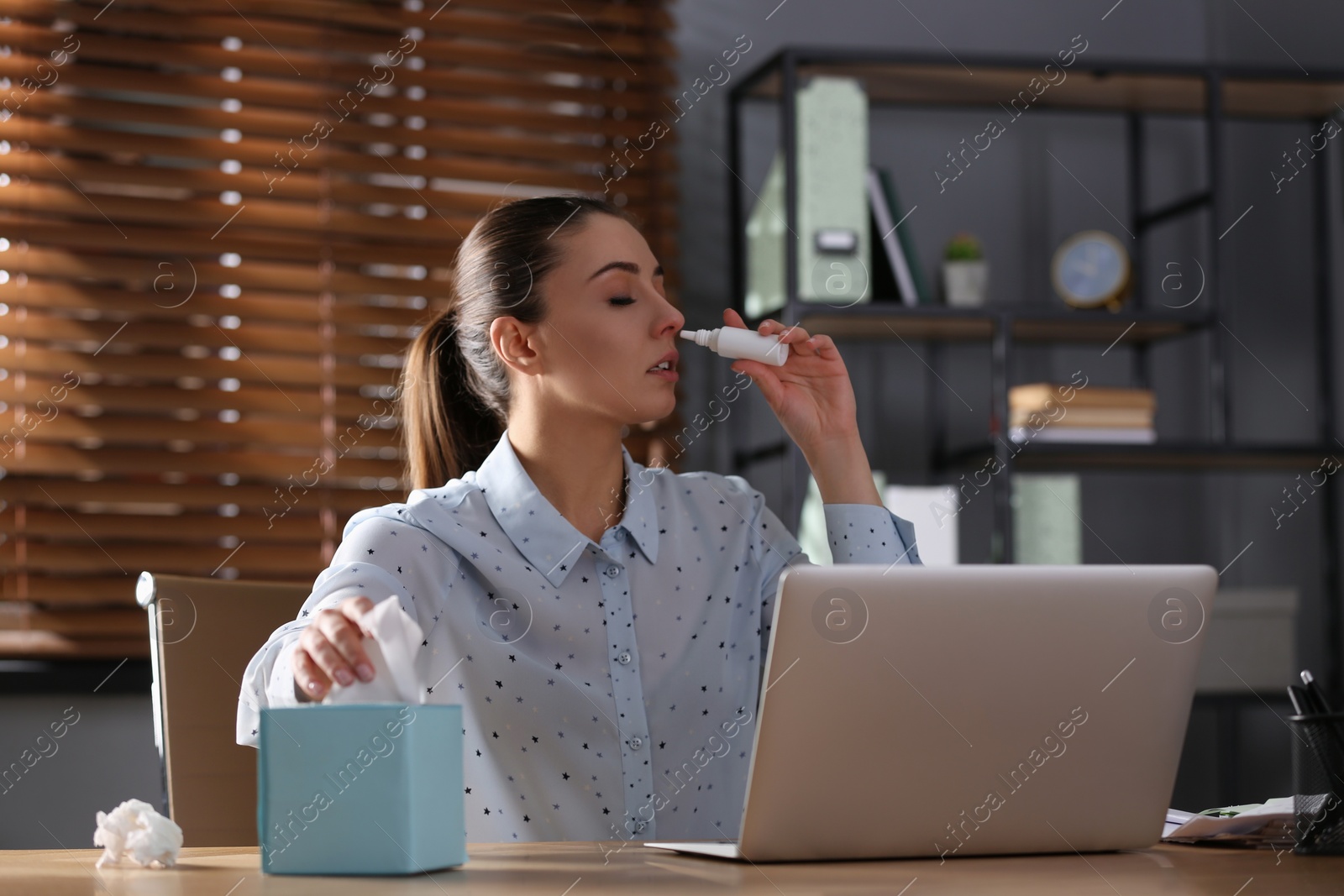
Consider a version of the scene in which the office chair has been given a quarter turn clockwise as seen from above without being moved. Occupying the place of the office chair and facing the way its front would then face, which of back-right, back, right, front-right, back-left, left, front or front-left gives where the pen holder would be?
left

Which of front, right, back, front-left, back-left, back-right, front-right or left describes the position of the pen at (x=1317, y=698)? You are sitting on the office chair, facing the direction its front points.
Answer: front

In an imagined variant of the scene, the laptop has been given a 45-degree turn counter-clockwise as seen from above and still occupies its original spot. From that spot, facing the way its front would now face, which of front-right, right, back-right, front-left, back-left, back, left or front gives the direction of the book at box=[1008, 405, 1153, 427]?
right

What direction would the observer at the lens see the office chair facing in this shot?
facing the viewer and to the right of the viewer

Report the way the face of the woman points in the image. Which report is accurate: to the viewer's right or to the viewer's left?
to the viewer's right

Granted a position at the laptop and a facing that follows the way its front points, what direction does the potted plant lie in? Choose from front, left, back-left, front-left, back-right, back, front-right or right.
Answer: front-right

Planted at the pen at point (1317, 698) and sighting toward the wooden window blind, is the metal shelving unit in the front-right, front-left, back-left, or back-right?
front-right

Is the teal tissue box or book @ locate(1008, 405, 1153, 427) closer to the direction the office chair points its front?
the teal tissue box

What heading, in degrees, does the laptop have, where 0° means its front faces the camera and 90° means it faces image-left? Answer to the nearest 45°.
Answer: approximately 135°

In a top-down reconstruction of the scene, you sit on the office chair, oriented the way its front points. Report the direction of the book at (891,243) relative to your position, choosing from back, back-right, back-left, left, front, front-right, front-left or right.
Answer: left

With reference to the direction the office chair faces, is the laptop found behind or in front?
in front

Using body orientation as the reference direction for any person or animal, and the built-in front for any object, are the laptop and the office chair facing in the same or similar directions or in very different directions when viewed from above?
very different directions
